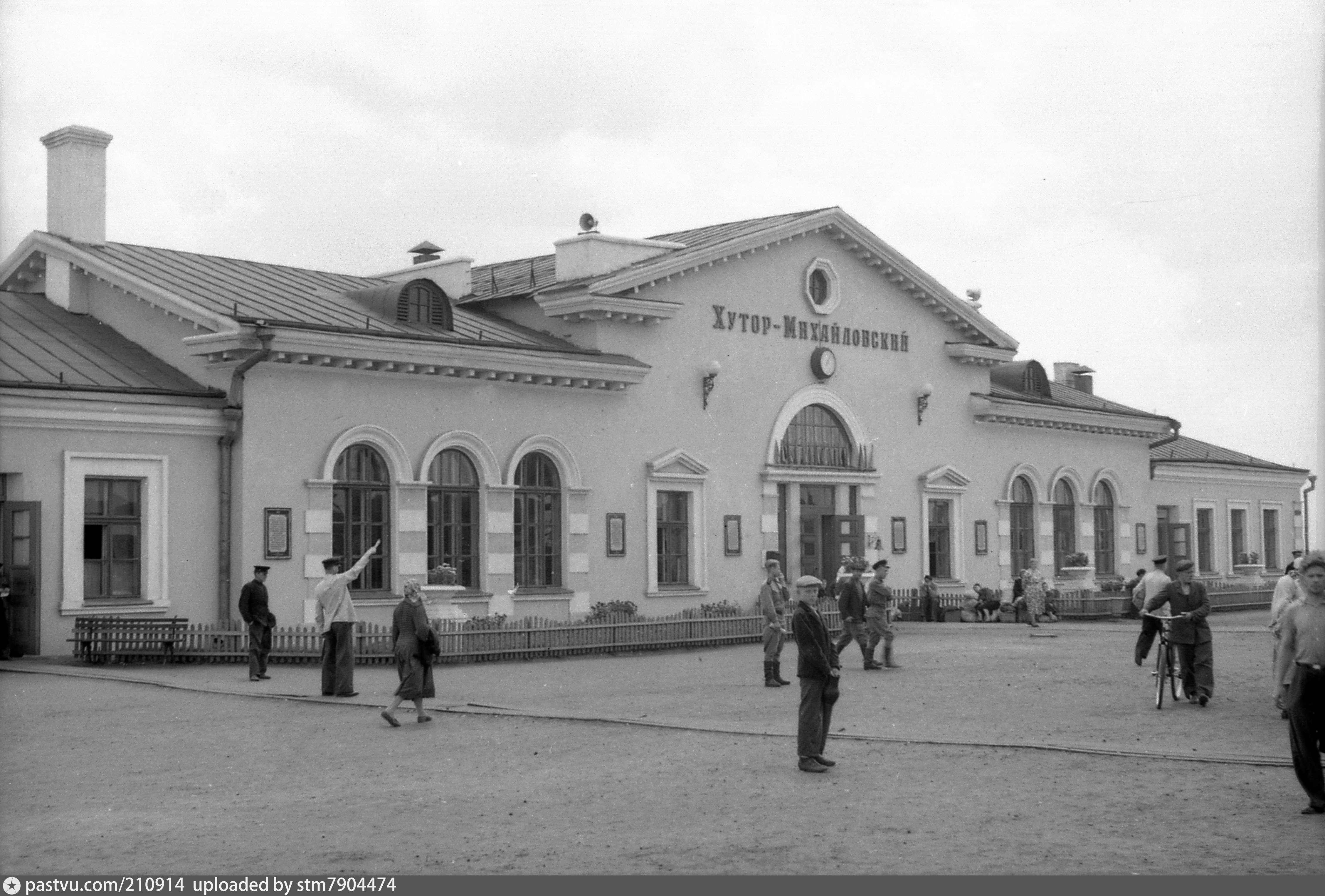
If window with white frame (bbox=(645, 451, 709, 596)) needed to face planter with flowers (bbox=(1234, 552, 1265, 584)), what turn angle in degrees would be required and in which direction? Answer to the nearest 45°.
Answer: approximately 90° to its left

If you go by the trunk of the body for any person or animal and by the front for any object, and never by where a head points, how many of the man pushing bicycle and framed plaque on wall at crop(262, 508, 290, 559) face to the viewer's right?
0

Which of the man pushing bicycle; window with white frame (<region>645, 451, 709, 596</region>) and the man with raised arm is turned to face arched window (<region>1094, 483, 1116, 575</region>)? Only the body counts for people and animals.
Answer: the man with raised arm

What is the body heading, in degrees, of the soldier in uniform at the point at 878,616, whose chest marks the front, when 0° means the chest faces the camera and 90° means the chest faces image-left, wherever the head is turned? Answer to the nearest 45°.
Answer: approximately 270°

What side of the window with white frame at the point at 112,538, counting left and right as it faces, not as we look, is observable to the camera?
front

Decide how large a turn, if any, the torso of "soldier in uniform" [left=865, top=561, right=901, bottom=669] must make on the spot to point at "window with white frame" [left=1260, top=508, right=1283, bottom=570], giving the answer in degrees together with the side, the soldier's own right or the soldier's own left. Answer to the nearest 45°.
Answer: approximately 90° to the soldier's own left

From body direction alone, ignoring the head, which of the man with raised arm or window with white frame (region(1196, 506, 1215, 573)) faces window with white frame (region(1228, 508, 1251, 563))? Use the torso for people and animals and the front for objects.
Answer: the man with raised arm

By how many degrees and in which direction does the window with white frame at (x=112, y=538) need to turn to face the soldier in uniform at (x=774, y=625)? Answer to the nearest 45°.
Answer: approximately 45° to its left

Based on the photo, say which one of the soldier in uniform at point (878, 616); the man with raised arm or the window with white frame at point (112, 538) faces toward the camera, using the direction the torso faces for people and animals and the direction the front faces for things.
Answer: the window with white frame
